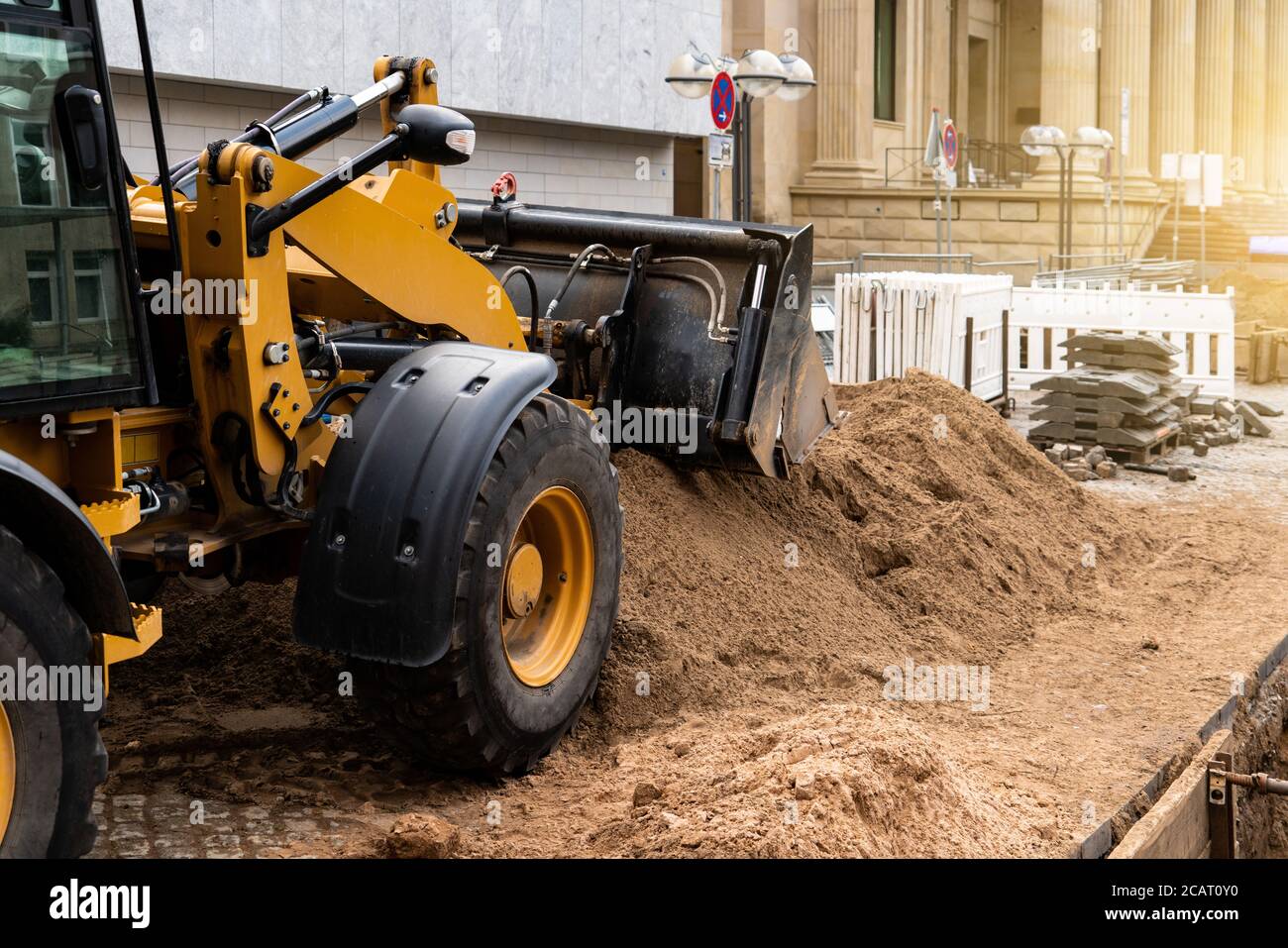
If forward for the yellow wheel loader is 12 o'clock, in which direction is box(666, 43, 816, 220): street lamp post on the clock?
The street lamp post is roughly at 11 o'clock from the yellow wheel loader.

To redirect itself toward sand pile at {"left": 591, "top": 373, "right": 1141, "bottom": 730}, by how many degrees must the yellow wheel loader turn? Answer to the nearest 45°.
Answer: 0° — it already faces it

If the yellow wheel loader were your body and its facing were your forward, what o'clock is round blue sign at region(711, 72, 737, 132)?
The round blue sign is roughly at 11 o'clock from the yellow wheel loader.

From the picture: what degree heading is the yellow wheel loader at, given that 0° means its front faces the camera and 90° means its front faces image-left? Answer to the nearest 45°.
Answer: approximately 225°

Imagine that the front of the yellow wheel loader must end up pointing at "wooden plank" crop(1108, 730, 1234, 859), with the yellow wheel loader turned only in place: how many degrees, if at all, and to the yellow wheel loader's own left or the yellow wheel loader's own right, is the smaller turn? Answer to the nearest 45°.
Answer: approximately 45° to the yellow wheel loader's own right
